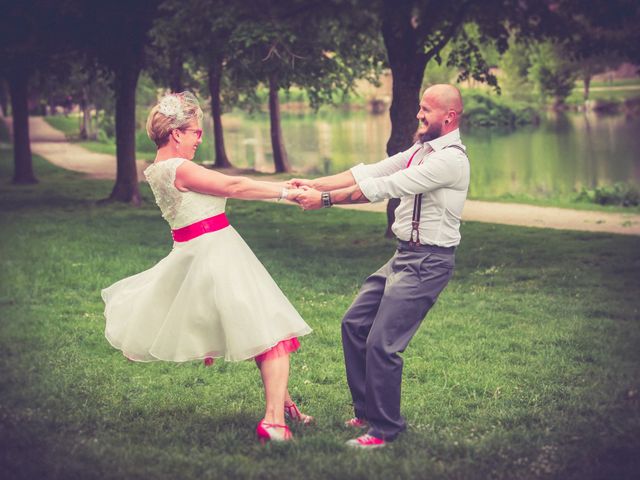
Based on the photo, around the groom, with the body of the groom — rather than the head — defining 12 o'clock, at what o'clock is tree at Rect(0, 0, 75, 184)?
The tree is roughly at 2 o'clock from the groom.

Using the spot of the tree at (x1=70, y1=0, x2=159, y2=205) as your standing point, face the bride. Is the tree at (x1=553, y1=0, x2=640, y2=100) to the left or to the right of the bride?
left

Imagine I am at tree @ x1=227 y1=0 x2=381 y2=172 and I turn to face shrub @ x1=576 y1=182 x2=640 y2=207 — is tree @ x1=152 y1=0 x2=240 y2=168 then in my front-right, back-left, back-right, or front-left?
back-left

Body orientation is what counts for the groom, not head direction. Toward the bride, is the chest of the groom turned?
yes

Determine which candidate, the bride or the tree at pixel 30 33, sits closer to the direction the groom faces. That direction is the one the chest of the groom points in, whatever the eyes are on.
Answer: the bride

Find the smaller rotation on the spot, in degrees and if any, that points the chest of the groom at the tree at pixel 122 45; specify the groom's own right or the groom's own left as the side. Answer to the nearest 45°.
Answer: approximately 90° to the groom's own right

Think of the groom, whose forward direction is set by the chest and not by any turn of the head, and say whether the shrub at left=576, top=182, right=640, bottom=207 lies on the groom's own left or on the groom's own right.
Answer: on the groom's own right

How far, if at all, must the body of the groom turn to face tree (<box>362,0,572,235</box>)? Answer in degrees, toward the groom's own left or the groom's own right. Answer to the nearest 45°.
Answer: approximately 90° to the groom's own right

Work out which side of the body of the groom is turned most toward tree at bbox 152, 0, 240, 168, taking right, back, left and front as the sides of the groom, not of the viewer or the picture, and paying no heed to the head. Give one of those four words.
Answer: right

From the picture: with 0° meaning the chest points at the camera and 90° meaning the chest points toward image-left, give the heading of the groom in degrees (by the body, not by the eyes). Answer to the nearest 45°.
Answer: approximately 90°
